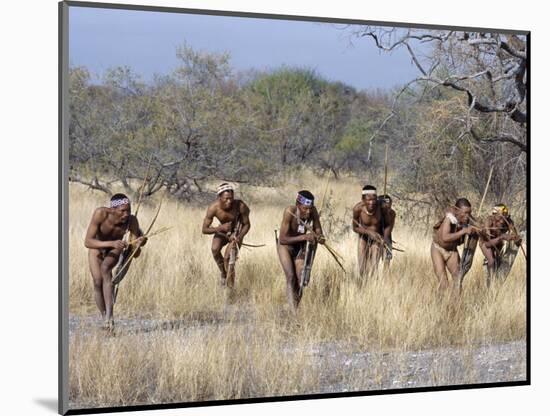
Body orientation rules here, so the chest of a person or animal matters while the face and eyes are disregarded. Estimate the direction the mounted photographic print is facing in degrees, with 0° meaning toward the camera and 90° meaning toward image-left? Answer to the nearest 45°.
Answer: approximately 315°
